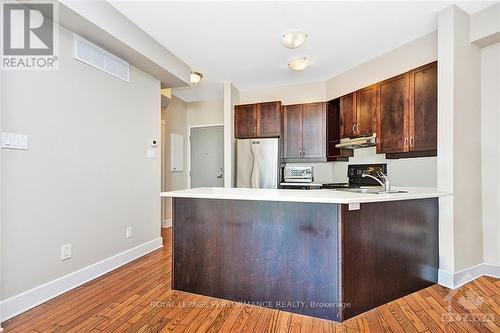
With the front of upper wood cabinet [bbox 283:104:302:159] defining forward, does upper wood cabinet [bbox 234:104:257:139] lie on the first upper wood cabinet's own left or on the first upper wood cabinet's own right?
on the first upper wood cabinet's own right

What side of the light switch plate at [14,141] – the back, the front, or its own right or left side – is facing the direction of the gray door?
left

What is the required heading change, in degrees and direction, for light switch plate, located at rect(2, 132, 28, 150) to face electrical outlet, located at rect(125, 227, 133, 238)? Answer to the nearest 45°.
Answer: approximately 90° to its left

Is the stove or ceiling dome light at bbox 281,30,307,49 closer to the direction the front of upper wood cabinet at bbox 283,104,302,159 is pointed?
the ceiling dome light

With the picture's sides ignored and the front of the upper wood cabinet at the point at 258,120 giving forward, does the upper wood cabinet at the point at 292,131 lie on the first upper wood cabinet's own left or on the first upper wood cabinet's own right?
on the first upper wood cabinet's own left

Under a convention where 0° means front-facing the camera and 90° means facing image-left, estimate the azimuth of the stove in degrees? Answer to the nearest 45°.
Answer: approximately 45°

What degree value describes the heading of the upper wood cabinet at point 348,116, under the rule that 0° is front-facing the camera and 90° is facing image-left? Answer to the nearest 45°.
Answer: approximately 45°

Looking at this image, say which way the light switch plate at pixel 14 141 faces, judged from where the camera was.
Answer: facing the viewer and to the right of the viewer

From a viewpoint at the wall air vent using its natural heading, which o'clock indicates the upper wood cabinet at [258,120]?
The upper wood cabinet is roughly at 10 o'clock from the wall air vent.

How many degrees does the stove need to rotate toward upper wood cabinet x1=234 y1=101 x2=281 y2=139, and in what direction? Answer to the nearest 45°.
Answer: approximately 45° to its right
